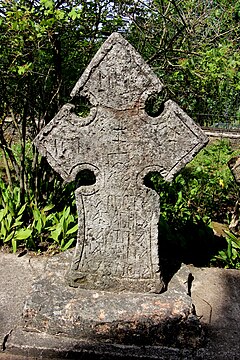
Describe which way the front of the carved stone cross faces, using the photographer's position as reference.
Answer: facing the viewer
